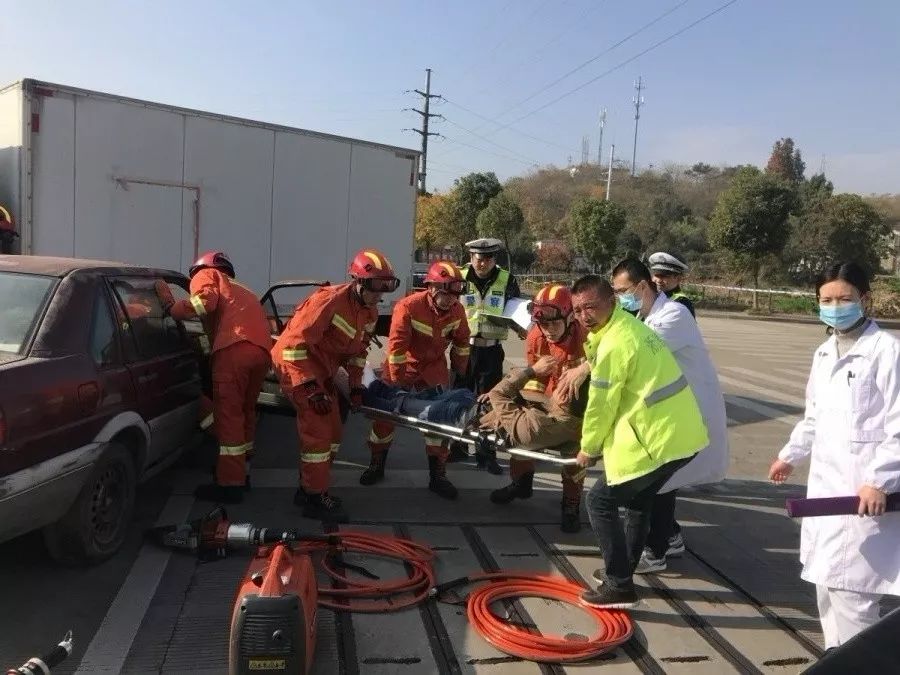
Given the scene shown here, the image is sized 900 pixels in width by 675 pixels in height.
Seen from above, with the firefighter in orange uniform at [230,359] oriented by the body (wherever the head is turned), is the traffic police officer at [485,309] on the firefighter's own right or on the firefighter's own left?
on the firefighter's own right

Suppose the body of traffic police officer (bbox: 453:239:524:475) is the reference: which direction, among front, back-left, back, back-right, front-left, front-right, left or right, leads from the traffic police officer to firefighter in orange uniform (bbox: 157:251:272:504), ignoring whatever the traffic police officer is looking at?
front-right

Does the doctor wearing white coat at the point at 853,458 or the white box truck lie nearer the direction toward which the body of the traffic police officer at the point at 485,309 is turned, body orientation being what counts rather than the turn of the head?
the doctor wearing white coat

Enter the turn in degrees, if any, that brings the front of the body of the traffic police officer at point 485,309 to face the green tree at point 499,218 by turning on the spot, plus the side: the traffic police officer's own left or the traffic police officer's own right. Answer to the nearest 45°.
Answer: approximately 180°

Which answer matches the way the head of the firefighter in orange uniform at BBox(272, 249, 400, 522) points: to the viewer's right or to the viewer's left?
to the viewer's right

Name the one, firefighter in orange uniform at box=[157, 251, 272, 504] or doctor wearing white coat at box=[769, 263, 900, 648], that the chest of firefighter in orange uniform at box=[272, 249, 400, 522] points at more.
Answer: the doctor wearing white coat

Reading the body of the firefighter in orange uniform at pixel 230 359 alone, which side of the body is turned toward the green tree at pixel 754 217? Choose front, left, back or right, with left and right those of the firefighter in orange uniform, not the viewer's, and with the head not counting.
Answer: right

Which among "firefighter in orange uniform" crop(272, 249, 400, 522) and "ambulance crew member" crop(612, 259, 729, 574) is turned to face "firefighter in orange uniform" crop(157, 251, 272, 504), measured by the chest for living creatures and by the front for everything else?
the ambulance crew member

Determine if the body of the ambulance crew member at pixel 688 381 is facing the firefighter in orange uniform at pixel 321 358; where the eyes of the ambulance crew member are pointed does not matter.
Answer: yes

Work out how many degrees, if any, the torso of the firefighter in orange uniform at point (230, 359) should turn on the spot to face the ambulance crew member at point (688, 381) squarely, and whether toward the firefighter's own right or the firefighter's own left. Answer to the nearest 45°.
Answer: approximately 180°

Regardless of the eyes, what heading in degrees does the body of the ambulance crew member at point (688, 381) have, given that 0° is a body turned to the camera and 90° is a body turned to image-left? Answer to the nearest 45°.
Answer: approximately 90°

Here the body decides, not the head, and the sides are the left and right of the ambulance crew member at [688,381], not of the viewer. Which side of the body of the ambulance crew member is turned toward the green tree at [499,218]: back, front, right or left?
right

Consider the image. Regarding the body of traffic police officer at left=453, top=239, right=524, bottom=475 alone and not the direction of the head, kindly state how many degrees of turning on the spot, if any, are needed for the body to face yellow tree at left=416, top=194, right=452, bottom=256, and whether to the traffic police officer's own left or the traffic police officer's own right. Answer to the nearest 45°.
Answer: approximately 180°

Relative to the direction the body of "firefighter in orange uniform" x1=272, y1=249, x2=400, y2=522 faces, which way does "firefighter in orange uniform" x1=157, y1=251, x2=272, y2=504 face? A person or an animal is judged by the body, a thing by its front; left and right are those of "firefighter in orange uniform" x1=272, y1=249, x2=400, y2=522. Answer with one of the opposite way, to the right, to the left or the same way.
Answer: the opposite way

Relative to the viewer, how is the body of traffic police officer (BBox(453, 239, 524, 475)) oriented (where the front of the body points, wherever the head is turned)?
toward the camera
